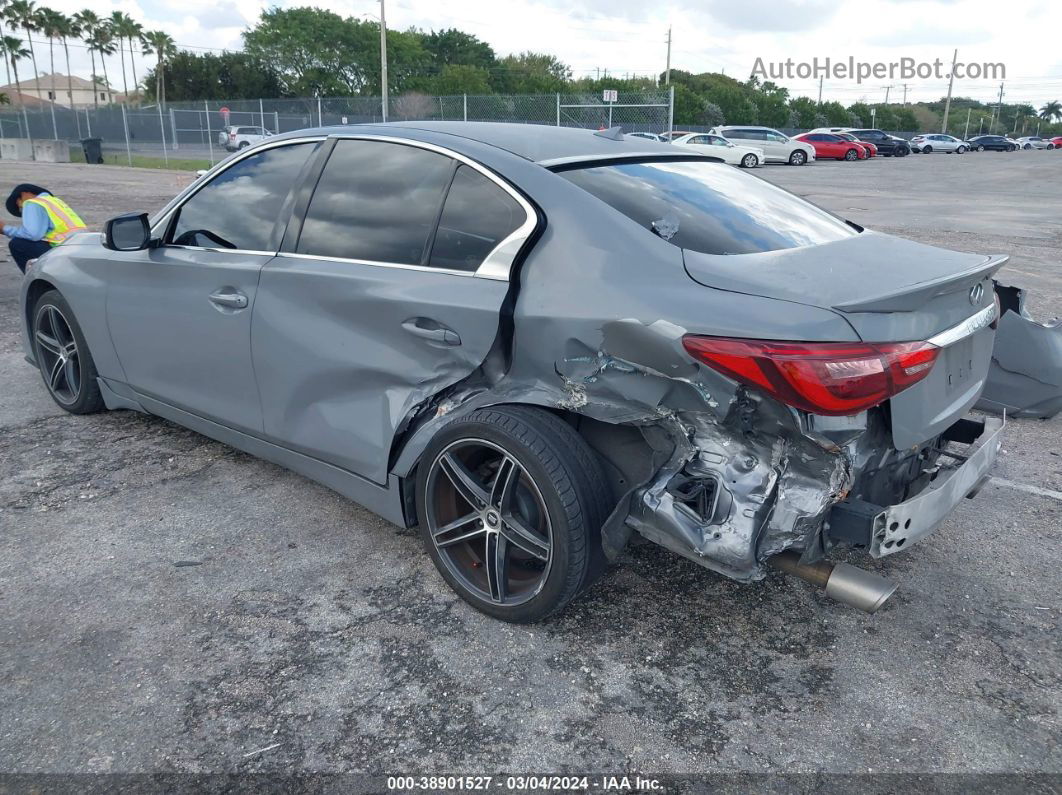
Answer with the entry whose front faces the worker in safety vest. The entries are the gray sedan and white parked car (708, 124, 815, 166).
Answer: the gray sedan

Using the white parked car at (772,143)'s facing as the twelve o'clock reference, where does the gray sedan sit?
The gray sedan is roughly at 3 o'clock from the white parked car.

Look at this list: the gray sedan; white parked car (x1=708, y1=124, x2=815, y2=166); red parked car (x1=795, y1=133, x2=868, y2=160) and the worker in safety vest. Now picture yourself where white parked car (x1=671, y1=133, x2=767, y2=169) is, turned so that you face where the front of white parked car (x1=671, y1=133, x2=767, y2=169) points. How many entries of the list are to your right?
2

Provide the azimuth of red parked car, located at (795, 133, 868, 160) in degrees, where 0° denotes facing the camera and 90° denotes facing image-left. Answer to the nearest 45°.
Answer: approximately 270°

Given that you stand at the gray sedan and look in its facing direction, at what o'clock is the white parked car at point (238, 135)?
The white parked car is roughly at 1 o'clock from the gray sedan.

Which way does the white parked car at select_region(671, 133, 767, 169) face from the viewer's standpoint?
to the viewer's right

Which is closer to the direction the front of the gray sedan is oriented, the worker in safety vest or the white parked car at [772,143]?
the worker in safety vest

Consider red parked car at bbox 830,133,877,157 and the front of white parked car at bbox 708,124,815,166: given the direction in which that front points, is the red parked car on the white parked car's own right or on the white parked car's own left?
on the white parked car's own left

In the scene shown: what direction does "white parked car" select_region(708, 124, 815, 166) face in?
to the viewer's right
